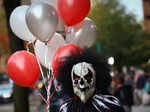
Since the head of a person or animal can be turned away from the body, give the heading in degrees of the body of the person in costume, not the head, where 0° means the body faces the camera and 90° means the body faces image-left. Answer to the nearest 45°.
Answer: approximately 0°

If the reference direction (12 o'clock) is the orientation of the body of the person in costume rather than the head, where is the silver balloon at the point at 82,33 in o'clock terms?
The silver balloon is roughly at 6 o'clock from the person in costume.

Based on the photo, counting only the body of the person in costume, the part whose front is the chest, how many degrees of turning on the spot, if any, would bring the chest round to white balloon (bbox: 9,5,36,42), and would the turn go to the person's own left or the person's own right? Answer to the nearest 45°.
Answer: approximately 135° to the person's own right

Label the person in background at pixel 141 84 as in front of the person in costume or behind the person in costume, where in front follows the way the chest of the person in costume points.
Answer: behind
